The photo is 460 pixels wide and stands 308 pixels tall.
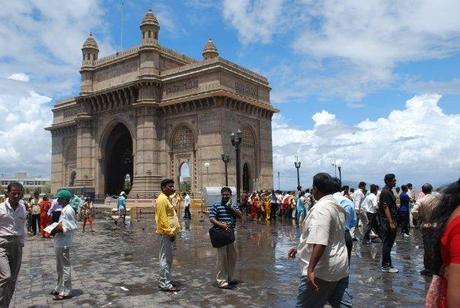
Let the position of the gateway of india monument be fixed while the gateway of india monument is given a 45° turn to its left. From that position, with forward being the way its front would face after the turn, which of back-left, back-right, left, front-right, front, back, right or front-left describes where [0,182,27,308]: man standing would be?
front

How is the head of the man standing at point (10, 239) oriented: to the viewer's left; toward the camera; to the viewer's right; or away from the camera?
toward the camera

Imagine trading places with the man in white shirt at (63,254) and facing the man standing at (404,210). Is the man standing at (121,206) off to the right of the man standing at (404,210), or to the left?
left

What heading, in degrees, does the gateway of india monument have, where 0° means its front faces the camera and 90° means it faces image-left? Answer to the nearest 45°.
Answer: approximately 45°

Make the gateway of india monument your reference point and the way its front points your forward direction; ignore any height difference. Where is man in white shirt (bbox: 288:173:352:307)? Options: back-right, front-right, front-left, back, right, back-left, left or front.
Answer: front-left

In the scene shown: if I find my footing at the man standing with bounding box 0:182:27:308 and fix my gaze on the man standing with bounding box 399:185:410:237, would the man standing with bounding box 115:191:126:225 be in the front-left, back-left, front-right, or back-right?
front-left
